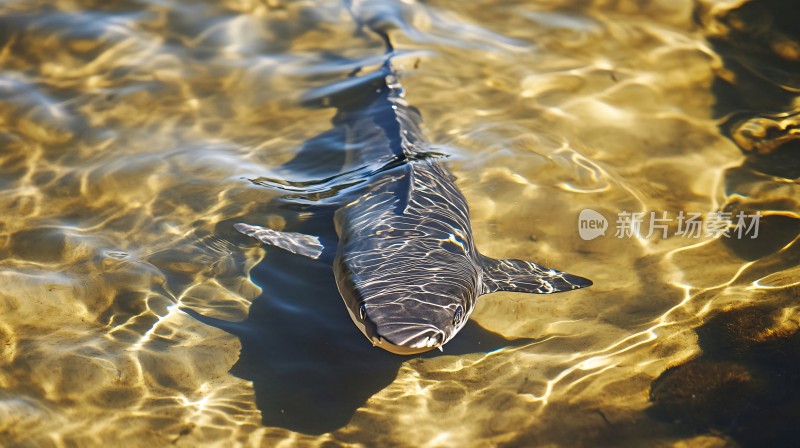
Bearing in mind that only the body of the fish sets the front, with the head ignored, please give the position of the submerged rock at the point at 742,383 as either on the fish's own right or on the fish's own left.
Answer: on the fish's own left

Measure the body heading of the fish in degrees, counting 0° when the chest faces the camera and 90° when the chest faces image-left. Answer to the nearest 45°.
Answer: approximately 0°
